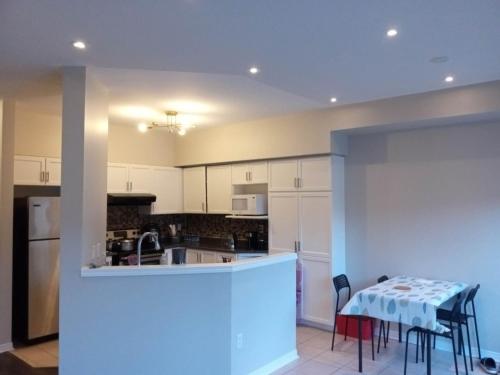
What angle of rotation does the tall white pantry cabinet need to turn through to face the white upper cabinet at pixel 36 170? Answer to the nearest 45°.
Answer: approximately 45° to its right

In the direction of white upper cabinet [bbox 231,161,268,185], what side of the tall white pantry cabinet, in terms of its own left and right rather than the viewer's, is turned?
right

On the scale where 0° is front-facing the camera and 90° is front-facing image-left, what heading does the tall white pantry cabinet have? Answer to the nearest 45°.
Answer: approximately 45°

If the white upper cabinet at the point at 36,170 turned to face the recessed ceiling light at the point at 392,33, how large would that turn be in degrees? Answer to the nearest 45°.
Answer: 0° — it already faces it

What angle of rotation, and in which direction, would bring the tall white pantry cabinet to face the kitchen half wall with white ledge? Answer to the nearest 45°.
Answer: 0° — it already faces it

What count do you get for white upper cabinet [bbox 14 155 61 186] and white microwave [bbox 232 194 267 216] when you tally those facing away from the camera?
0

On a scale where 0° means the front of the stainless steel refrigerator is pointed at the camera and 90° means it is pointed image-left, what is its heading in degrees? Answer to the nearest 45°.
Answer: approximately 315°

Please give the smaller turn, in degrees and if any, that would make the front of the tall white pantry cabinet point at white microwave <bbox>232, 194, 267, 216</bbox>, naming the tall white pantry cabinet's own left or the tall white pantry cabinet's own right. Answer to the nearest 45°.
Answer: approximately 90° to the tall white pantry cabinet's own right

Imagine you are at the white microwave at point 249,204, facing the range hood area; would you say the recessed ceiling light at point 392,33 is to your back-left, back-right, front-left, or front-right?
back-left

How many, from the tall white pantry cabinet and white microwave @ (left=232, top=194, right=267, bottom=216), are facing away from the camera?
0

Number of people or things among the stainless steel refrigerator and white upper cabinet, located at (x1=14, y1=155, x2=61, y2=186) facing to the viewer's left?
0

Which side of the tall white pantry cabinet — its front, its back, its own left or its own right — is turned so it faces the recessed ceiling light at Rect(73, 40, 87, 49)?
front

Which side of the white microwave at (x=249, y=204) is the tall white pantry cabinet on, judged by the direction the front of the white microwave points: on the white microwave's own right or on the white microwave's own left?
on the white microwave's own left

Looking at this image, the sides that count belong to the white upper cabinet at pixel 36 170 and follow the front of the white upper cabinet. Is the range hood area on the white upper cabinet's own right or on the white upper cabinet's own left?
on the white upper cabinet's own left
